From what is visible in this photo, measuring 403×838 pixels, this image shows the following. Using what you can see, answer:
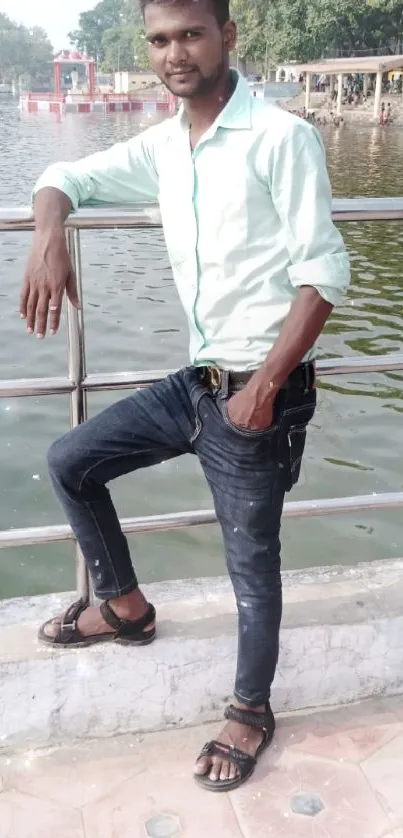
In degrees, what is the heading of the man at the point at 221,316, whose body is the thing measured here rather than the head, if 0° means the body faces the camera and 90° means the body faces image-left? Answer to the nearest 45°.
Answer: approximately 45°
